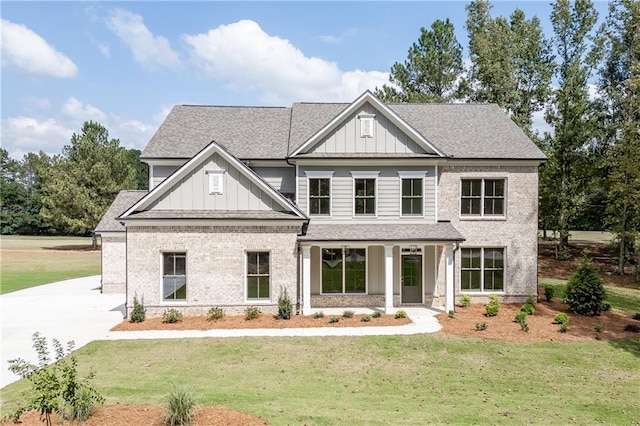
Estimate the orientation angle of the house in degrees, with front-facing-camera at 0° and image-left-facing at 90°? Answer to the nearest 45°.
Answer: approximately 0°

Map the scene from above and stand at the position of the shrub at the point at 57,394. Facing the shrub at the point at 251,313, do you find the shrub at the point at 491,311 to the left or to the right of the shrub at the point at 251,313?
right

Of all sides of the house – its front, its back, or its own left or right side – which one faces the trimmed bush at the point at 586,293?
left

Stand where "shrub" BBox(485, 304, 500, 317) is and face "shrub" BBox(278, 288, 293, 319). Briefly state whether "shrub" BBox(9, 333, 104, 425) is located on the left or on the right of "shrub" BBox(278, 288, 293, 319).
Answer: left

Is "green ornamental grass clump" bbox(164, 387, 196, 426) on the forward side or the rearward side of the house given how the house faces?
on the forward side
